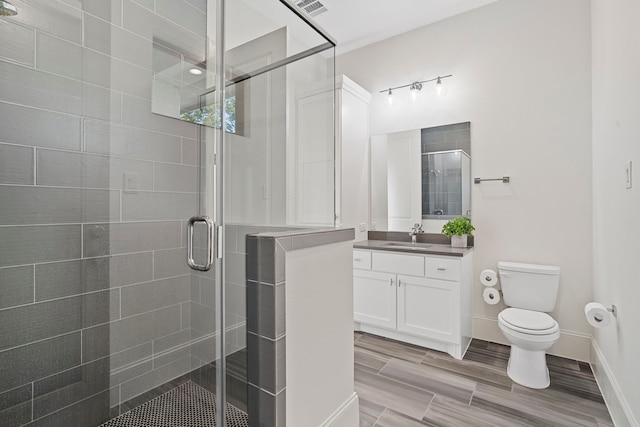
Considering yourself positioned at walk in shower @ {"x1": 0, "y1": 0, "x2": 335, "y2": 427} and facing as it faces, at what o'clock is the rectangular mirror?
The rectangular mirror is roughly at 10 o'clock from the walk in shower.

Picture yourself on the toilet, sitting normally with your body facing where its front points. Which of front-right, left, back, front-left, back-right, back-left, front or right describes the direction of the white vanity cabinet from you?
right

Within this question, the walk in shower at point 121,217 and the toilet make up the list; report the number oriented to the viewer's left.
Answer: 0

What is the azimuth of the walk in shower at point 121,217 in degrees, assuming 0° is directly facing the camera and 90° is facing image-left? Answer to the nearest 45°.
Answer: approximately 315°

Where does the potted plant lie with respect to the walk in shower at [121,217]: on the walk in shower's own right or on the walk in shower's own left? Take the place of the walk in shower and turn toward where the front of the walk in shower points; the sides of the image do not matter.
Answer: on the walk in shower's own left

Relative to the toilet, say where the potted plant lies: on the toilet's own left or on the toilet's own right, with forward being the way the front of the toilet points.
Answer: on the toilet's own right

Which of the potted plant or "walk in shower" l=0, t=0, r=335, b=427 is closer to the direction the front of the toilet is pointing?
the walk in shower

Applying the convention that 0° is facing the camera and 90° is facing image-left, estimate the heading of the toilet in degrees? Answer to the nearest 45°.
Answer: approximately 0°

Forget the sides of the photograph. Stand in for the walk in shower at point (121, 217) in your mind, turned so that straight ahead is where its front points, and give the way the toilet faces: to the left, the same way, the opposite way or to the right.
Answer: to the right

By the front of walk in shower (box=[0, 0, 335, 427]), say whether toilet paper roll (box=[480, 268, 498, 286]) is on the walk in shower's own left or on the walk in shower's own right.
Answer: on the walk in shower's own left

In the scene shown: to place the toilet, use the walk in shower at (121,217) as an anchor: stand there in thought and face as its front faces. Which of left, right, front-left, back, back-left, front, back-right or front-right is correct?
front-left
